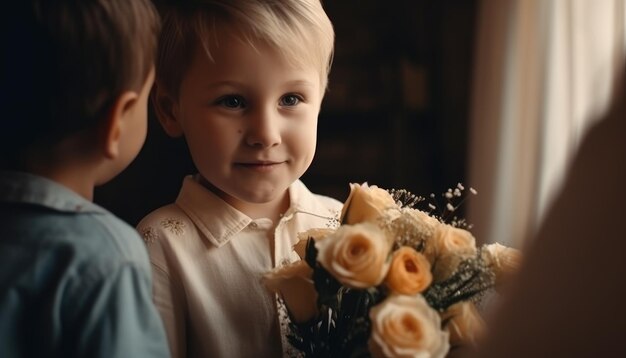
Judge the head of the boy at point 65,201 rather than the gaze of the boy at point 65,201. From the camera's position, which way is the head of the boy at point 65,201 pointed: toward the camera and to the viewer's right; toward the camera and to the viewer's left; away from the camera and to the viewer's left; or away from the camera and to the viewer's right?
away from the camera and to the viewer's right

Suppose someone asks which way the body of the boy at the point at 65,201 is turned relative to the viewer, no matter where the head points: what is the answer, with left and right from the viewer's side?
facing away from the viewer and to the right of the viewer

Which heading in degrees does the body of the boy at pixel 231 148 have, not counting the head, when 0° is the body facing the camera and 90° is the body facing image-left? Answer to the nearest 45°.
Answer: approximately 315°

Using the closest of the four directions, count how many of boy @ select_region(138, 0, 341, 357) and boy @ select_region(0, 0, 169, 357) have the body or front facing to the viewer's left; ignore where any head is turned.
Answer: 0
